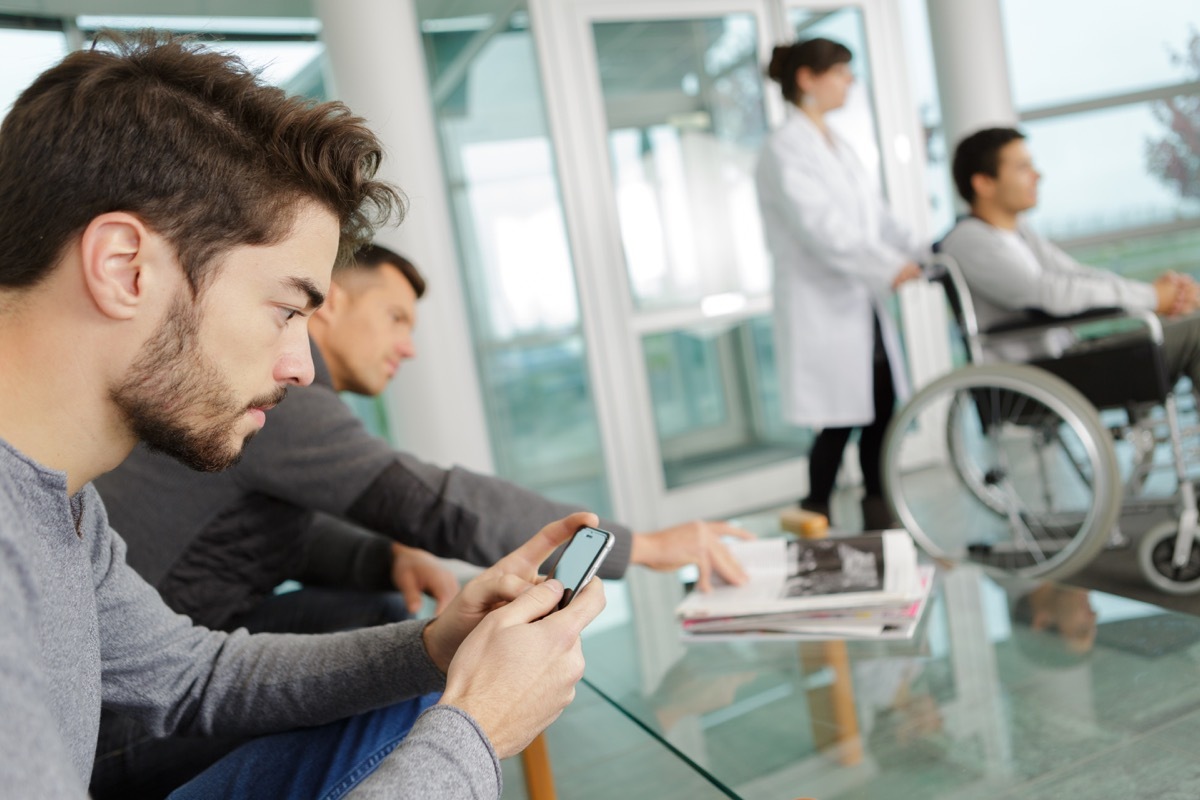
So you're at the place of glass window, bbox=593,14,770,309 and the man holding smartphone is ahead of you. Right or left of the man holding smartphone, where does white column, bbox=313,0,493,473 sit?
right

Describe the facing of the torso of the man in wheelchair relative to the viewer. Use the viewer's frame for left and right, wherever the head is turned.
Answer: facing to the right of the viewer

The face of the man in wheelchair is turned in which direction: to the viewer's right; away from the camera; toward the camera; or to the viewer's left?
to the viewer's right

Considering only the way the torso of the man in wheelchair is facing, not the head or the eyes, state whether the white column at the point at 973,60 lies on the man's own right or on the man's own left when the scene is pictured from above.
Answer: on the man's own left

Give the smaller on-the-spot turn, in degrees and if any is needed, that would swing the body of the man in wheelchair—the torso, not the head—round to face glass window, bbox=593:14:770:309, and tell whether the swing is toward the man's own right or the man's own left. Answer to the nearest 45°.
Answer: approximately 135° to the man's own left

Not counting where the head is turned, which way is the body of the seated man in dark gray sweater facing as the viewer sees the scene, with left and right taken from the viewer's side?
facing to the right of the viewer

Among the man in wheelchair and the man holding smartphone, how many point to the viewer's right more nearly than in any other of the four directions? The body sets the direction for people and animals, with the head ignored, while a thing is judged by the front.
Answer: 2

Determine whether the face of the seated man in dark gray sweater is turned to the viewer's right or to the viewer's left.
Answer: to the viewer's right

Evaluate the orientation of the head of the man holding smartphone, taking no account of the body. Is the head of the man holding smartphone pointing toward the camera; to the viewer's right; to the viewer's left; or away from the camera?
to the viewer's right

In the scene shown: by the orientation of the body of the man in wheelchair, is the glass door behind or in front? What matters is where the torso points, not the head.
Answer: behind

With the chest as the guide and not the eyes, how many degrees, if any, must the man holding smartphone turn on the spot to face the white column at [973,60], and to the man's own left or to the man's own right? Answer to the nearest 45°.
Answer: approximately 45° to the man's own left

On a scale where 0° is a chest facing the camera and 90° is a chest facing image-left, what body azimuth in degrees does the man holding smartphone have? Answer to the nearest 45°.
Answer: approximately 270°

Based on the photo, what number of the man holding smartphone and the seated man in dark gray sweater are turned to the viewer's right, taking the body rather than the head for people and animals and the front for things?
2

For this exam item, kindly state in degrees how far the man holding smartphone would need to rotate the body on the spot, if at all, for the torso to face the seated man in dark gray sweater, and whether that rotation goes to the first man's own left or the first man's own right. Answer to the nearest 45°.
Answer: approximately 90° to the first man's own left
